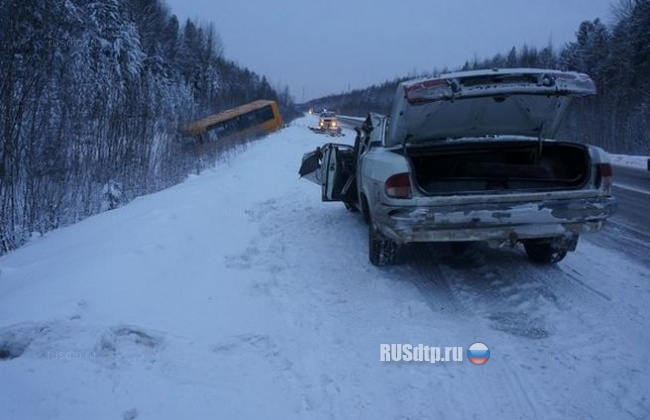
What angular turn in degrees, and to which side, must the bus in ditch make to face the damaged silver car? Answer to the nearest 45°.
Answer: approximately 90° to its left

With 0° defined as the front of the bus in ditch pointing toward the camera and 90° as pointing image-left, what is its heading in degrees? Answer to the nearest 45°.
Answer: approximately 90°

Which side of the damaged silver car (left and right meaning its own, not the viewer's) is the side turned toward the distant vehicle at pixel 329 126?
front

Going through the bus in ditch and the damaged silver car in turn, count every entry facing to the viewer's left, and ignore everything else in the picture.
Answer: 1

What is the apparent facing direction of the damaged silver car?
away from the camera

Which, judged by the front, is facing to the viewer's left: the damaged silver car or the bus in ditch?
the bus in ditch

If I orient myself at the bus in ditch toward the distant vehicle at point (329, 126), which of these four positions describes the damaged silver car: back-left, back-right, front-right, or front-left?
back-right

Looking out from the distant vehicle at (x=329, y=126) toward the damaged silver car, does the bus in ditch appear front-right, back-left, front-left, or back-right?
front-right

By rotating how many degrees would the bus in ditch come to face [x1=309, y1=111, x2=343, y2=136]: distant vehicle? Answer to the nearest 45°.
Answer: approximately 135° to its right

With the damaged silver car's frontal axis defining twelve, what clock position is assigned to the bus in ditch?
The bus in ditch is roughly at 11 o'clock from the damaged silver car.
